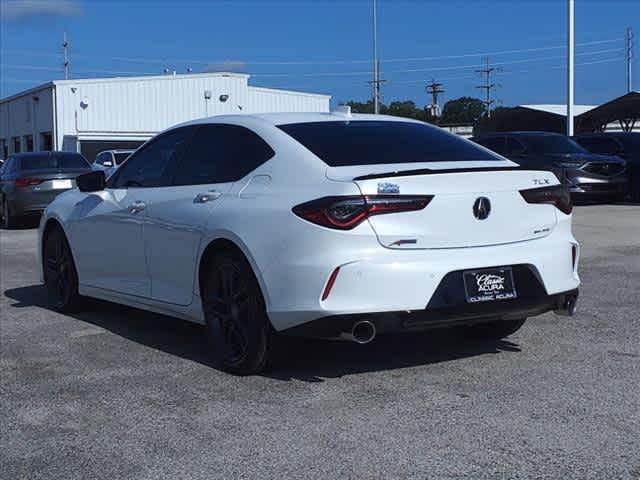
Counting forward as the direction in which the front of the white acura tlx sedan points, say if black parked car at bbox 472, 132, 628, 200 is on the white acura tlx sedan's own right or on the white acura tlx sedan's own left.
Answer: on the white acura tlx sedan's own right

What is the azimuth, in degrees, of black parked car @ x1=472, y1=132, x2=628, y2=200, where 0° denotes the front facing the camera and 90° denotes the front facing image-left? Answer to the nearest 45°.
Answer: approximately 315°

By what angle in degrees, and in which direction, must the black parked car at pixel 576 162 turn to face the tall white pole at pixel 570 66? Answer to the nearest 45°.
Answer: approximately 135° to its left

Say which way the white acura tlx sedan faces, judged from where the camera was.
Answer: facing away from the viewer and to the left of the viewer

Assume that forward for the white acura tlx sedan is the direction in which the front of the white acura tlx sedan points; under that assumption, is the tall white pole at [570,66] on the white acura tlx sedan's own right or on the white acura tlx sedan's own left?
on the white acura tlx sedan's own right

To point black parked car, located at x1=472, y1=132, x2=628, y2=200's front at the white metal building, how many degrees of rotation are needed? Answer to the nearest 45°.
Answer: approximately 180°

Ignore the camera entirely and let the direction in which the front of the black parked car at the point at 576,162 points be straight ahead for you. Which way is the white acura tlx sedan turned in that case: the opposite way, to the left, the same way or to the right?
the opposite way

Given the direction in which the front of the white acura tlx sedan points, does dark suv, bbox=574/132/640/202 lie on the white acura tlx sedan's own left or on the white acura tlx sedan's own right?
on the white acura tlx sedan's own right
